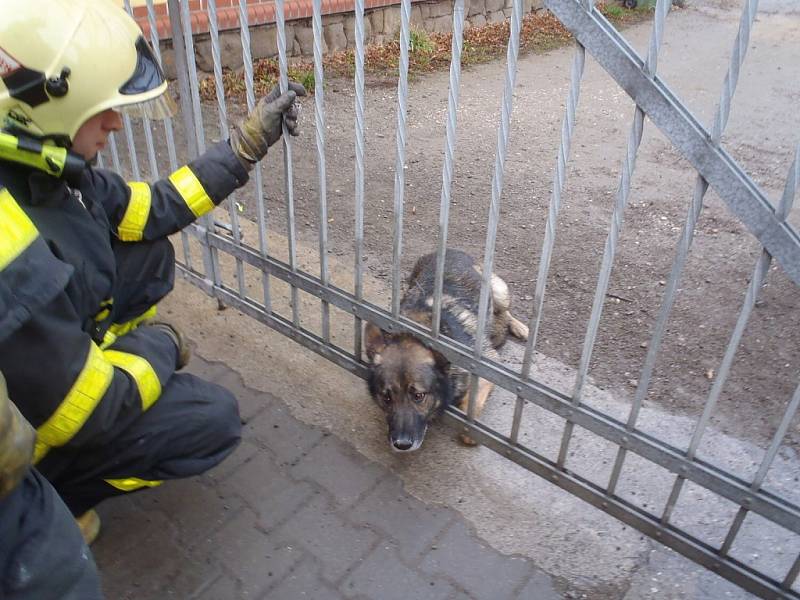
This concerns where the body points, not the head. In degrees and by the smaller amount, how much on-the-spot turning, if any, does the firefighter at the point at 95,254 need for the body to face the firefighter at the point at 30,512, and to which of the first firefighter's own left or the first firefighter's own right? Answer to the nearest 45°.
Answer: approximately 90° to the first firefighter's own right

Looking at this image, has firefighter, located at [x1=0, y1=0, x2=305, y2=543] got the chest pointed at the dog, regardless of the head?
yes

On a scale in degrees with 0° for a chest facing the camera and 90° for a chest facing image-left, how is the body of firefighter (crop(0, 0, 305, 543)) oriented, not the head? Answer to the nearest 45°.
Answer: approximately 270°

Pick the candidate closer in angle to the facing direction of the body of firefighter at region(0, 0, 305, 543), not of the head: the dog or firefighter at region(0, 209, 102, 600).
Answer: the dog
